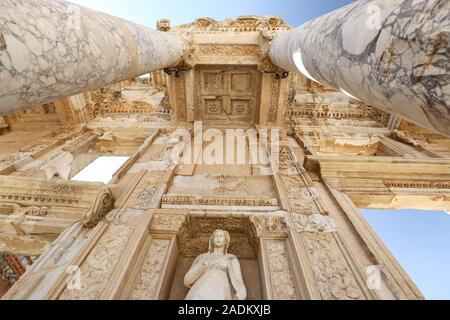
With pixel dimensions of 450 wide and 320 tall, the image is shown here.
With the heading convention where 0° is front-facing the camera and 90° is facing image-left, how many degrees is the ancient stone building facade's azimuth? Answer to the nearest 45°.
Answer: approximately 0°

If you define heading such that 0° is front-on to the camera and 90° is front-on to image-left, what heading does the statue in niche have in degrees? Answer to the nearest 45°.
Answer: approximately 0°
